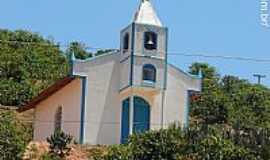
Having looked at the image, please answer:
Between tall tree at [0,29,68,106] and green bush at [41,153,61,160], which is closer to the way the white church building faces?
the green bush

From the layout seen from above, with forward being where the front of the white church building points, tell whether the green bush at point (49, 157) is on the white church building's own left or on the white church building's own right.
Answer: on the white church building's own right

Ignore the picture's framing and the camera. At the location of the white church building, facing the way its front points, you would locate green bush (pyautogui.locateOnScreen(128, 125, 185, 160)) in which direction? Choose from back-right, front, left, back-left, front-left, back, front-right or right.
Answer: front-right

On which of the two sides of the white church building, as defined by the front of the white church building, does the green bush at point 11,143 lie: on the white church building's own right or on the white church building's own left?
on the white church building's own right

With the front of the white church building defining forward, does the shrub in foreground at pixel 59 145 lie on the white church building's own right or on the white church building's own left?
on the white church building's own right

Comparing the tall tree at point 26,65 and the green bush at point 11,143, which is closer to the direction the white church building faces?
the green bush

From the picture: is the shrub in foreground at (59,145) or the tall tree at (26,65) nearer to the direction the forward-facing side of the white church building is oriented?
the shrub in foreground
